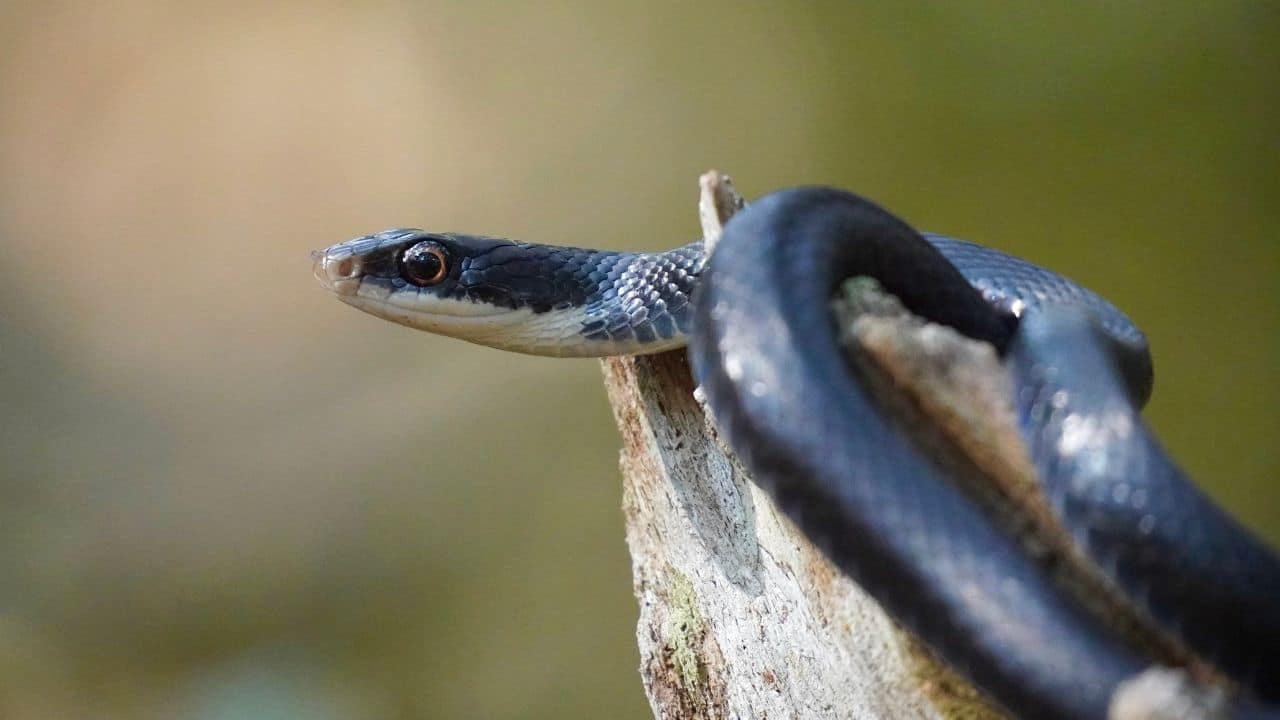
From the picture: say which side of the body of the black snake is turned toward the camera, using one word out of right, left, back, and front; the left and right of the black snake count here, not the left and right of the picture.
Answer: left
